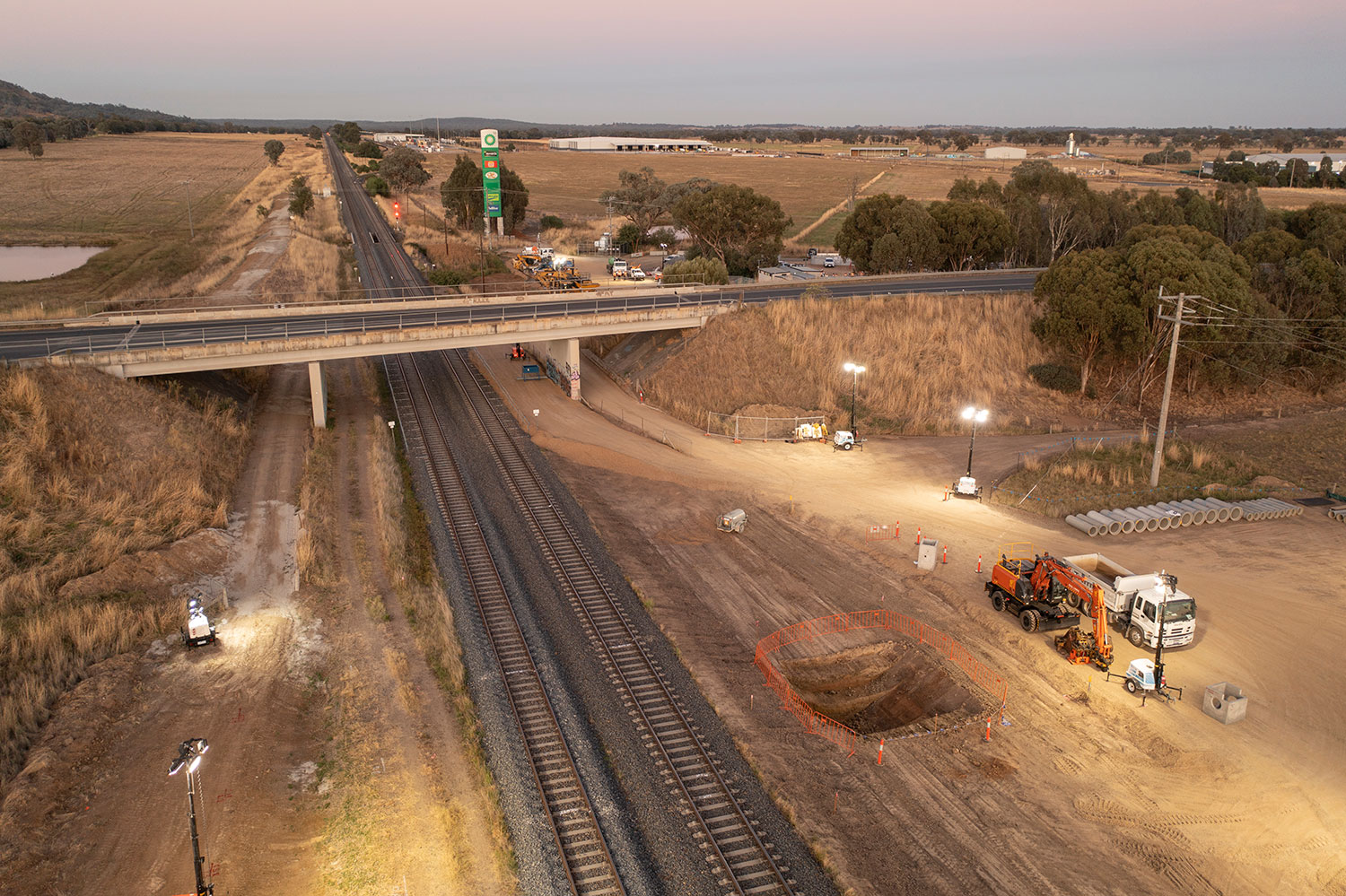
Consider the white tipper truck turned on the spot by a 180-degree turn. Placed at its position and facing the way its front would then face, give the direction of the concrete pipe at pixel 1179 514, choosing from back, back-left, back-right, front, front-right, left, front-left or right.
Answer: front-right

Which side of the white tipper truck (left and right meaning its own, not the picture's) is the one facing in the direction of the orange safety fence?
right

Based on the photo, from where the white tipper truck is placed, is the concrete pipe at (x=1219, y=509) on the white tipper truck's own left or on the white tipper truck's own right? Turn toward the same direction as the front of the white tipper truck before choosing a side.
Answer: on the white tipper truck's own left

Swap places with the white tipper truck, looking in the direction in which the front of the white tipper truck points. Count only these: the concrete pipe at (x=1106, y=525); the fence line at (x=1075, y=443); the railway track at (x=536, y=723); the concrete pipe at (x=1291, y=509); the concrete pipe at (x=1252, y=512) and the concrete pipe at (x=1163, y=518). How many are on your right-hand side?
1

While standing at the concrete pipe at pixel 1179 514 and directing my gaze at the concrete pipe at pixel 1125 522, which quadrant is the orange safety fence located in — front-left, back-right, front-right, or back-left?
front-left

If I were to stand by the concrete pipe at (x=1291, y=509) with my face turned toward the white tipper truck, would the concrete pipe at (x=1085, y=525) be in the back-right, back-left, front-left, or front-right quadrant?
front-right

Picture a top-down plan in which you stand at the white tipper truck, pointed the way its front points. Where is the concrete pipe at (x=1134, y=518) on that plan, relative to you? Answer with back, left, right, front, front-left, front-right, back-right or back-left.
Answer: back-left

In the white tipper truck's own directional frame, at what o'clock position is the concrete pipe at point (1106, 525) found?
The concrete pipe is roughly at 7 o'clock from the white tipper truck.

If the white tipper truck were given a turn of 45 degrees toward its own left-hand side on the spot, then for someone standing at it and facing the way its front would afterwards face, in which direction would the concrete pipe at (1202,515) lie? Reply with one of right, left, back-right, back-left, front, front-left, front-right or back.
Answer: left

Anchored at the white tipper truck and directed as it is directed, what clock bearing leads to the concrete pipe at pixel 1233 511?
The concrete pipe is roughly at 8 o'clock from the white tipper truck.

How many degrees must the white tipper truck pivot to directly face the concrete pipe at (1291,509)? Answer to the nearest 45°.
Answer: approximately 135° to its left

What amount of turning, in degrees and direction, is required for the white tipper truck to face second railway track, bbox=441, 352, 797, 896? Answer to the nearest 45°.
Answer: approximately 90° to its right

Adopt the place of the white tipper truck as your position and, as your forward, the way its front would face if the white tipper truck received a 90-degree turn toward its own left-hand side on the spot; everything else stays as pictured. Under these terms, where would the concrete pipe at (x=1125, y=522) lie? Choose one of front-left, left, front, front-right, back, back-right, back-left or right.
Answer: front-left
